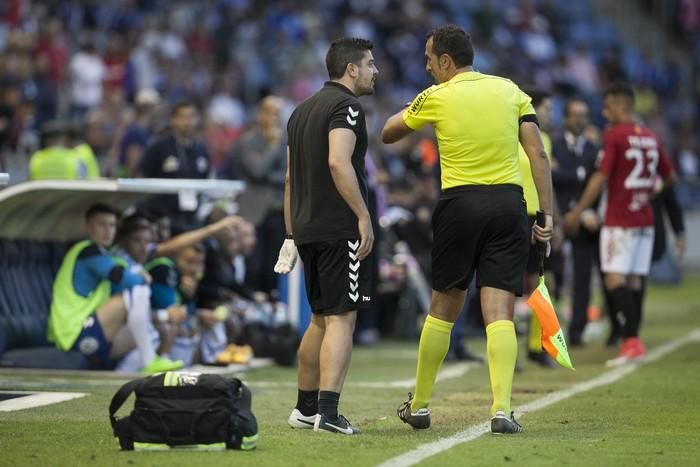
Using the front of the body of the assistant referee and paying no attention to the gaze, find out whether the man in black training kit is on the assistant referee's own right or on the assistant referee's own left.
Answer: on the assistant referee's own left

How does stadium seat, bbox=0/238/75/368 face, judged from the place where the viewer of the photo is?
facing the viewer and to the right of the viewer

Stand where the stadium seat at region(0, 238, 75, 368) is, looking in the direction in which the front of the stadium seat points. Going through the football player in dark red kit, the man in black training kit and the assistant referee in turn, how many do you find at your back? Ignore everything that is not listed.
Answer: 0

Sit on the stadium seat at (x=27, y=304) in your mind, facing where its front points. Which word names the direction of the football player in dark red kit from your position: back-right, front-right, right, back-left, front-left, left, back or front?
front-left

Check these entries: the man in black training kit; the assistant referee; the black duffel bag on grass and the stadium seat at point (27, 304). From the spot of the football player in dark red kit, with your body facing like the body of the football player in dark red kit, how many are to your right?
0

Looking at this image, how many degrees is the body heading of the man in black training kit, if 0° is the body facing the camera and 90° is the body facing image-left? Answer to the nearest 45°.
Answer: approximately 225°

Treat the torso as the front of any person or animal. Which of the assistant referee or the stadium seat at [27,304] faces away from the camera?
the assistant referee

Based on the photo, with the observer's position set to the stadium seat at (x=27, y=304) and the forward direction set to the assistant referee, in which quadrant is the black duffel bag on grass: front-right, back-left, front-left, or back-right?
front-right

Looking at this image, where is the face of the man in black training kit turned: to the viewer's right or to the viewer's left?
to the viewer's right

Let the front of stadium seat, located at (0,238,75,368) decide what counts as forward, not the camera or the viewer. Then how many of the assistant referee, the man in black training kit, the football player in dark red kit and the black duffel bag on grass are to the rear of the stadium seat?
0

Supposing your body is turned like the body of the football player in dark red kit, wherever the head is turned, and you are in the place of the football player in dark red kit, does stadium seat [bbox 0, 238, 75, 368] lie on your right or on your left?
on your left

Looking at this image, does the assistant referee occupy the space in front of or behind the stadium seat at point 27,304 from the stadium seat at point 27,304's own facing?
in front

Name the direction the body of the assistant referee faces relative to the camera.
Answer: away from the camera

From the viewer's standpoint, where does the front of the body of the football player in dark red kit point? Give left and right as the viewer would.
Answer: facing away from the viewer and to the left of the viewer

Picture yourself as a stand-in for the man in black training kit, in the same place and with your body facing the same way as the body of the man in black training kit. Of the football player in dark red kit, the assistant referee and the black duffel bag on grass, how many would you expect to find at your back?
1

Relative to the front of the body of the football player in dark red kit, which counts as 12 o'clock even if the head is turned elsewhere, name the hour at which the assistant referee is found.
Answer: The assistant referee is roughly at 8 o'clock from the football player in dark red kit.

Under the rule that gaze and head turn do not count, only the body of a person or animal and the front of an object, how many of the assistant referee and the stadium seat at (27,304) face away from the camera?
1

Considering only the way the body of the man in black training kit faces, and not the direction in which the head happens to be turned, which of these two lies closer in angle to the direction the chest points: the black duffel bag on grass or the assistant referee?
the assistant referee

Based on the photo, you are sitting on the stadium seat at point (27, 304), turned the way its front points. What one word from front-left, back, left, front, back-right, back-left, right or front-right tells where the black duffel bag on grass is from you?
front-right
